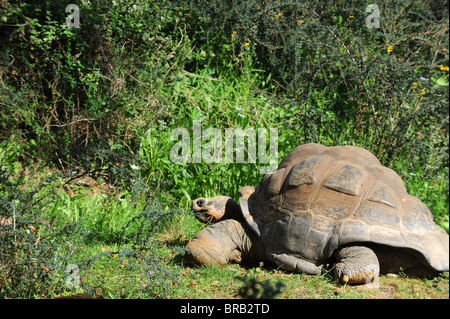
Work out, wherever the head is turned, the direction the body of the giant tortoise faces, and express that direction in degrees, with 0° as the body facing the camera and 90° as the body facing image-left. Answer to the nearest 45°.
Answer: approximately 90°
